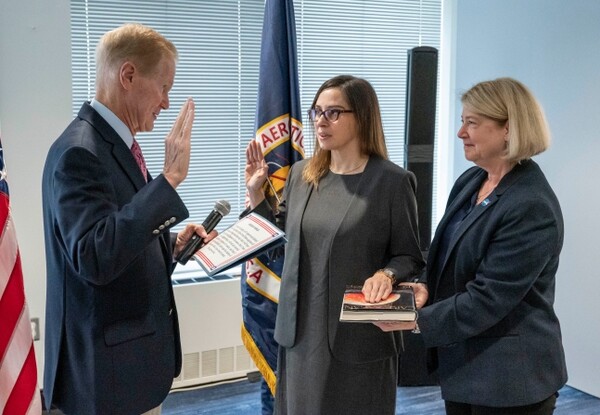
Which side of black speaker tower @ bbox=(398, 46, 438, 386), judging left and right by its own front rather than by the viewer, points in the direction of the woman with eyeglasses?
front

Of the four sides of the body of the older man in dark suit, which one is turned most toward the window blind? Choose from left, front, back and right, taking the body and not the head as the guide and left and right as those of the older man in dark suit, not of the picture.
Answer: left

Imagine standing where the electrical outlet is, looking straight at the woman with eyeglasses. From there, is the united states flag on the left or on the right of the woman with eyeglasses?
right

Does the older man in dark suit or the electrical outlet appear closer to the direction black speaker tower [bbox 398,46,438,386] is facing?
the older man in dark suit

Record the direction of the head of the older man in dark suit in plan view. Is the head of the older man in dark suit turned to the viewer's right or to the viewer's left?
to the viewer's right

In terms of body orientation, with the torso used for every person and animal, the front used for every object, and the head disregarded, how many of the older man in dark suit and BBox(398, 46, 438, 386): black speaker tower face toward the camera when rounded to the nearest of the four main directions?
1

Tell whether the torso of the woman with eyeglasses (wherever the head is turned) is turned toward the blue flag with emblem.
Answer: no

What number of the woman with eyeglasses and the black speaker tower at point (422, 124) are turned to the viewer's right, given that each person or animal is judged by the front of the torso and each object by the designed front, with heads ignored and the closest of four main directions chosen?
0

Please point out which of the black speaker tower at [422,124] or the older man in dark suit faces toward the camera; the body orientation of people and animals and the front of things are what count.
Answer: the black speaker tower

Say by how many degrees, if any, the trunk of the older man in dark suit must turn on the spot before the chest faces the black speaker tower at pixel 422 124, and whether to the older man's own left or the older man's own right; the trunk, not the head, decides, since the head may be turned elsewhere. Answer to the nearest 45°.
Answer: approximately 45° to the older man's own left

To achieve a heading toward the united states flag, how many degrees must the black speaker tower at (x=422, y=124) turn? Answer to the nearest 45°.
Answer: approximately 45° to its right

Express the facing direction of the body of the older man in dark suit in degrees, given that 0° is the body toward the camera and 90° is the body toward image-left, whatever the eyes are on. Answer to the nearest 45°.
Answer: approximately 270°

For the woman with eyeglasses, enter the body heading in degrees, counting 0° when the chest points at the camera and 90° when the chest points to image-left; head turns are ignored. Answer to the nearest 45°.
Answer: approximately 45°

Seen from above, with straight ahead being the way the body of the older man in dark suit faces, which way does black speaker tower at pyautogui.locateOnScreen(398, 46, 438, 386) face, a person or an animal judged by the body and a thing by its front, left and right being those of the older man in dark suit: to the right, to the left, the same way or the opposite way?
to the right

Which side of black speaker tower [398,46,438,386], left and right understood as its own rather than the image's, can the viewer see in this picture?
front
